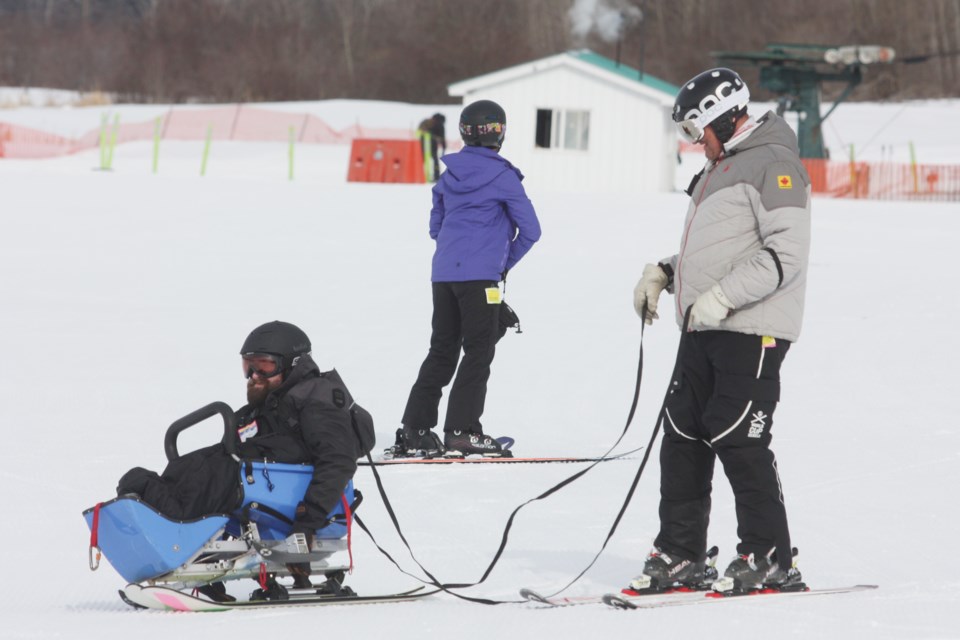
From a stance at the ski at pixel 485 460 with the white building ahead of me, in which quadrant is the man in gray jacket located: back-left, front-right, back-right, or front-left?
back-right

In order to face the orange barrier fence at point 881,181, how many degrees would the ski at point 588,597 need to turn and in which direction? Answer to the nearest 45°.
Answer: approximately 90° to its right

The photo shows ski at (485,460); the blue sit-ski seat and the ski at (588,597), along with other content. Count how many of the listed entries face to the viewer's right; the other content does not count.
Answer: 1

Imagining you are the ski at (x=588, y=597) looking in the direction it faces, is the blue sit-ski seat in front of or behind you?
in front

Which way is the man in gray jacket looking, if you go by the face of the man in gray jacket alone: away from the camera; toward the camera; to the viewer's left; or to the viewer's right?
to the viewer's left

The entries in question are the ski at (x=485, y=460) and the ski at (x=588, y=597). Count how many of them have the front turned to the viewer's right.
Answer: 1

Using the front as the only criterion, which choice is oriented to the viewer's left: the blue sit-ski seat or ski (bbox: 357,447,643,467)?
the blue sit-ski seat

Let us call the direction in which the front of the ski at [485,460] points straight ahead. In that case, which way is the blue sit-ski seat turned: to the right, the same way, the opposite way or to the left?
the opposite way

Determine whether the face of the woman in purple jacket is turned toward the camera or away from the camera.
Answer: away from the camera

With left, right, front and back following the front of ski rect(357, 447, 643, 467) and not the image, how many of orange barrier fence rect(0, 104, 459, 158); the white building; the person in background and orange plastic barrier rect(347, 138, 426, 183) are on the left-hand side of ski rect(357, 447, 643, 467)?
4

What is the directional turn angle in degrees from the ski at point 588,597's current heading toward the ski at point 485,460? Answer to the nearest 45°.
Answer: approximately 90° to its right

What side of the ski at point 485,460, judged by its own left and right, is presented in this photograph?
right

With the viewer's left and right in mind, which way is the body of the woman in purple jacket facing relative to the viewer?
facing away from the viewer and to the right of the viewer

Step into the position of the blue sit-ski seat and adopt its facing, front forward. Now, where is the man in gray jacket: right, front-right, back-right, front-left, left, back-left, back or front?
back

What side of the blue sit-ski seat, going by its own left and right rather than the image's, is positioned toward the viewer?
left

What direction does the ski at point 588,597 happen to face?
to the viewer's left
